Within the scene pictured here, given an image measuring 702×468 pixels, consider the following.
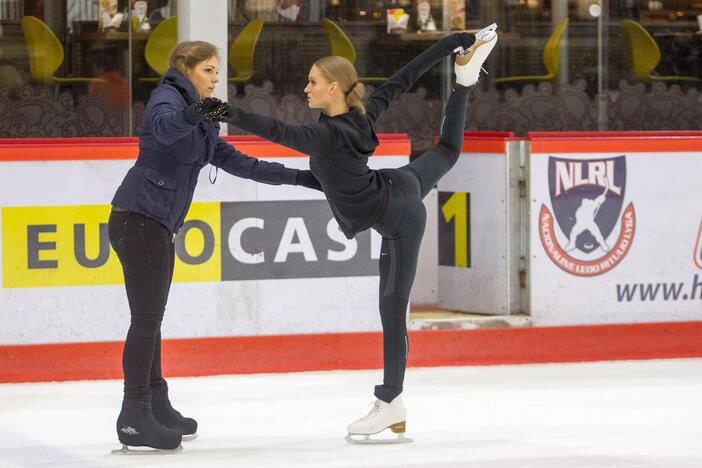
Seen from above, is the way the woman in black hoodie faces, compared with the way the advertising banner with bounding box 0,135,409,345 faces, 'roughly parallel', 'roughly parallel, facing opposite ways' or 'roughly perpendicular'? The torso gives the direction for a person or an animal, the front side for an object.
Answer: roughly perpendicular

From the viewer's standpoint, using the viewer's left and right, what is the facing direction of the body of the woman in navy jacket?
facing to the right of the viewer

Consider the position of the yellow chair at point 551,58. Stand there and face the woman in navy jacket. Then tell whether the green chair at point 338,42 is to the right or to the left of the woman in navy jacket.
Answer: right

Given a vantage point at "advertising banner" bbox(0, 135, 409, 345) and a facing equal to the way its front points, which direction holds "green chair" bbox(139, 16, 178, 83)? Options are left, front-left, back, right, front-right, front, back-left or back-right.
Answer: back

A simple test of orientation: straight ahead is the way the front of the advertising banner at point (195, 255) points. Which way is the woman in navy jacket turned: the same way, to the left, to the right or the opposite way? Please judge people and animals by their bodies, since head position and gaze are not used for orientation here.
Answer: to the left

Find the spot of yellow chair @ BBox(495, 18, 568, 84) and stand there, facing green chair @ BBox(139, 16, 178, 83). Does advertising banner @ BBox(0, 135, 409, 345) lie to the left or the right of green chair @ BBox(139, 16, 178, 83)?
left

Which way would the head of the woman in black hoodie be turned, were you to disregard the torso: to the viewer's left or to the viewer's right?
to the viewer's left

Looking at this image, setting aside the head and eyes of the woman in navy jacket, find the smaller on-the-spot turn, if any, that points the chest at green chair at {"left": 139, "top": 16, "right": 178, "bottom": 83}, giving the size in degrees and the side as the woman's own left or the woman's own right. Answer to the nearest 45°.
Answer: approximately 90° to the woman's own left

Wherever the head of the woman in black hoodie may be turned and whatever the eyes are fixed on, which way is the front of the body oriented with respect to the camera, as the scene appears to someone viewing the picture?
to the viewer's left

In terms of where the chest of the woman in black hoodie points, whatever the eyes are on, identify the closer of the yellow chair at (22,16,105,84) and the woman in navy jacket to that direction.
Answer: the woman in navy jacket
